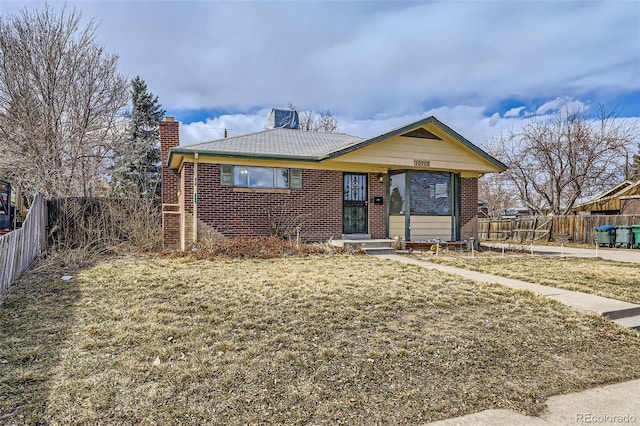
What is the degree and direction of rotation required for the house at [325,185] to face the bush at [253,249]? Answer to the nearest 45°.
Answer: approximately 45° to its right

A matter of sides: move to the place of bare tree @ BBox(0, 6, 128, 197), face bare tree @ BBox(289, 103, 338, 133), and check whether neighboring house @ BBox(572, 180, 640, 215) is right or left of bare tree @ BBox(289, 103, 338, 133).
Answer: right

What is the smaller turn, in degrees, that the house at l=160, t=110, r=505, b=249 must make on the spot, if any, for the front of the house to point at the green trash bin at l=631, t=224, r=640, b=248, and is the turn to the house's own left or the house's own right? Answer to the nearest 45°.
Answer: approximately 90° to the house's own left

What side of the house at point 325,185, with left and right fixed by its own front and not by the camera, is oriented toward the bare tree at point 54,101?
right

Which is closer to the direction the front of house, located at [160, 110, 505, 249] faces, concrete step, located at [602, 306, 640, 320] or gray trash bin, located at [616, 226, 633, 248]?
the concrete step

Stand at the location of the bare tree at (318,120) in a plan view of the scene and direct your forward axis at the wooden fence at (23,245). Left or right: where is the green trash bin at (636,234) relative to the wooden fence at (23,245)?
left

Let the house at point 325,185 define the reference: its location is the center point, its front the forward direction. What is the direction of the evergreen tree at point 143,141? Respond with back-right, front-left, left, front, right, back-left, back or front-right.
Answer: back-right

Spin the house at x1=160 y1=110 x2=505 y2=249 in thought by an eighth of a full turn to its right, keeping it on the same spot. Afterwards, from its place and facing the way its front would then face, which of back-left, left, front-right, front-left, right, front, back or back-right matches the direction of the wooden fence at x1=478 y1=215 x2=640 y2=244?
back

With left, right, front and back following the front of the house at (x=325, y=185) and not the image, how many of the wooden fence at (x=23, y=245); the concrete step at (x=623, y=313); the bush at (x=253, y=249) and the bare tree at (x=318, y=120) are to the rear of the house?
1

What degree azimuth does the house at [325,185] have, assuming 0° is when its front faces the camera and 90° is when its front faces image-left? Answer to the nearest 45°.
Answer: approximately 0°

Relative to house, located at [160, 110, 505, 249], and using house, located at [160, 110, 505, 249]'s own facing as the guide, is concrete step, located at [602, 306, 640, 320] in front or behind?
in front

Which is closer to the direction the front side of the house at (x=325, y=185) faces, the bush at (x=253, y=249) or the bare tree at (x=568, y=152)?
the bush

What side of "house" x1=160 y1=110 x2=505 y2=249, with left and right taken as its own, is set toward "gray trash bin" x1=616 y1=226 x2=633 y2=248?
left
